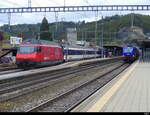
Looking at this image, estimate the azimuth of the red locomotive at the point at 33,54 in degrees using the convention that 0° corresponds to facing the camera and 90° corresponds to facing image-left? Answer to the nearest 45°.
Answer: approximately 45°
